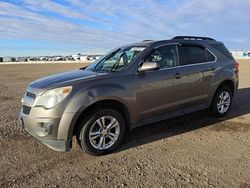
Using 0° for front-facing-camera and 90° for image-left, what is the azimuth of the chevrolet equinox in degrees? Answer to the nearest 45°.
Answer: approximately 45°
